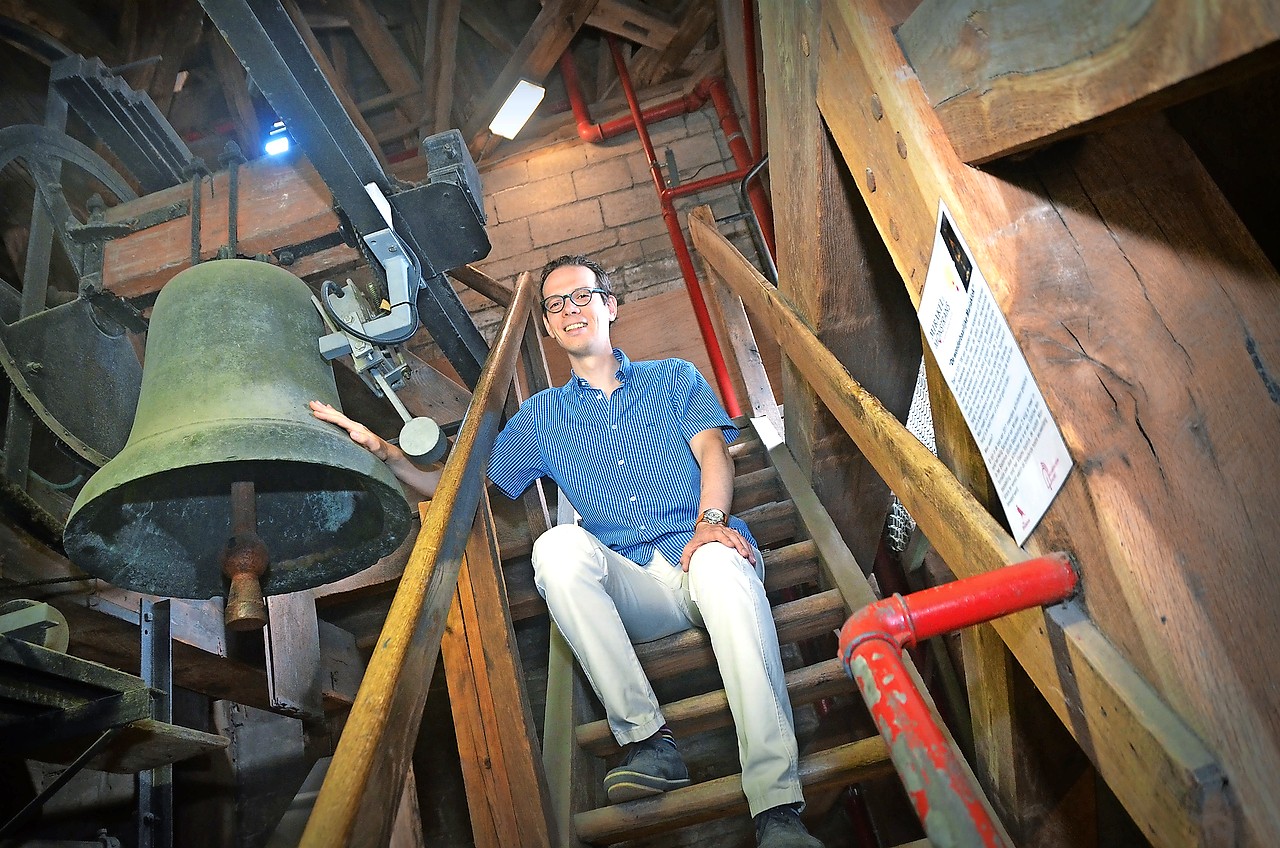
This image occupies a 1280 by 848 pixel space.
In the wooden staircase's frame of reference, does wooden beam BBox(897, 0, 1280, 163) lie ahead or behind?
ahead

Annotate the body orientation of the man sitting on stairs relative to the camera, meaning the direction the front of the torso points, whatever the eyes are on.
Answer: toward the camera

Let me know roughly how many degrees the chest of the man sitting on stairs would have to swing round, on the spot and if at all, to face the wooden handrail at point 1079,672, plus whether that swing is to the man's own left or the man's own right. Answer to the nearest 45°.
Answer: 0° — they already face it

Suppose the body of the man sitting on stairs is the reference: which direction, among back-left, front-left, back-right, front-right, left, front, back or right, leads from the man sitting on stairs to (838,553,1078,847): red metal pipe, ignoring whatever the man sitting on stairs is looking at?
front

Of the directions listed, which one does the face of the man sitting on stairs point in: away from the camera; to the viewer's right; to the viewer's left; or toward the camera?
toward the camera

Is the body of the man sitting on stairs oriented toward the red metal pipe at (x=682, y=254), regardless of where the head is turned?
no

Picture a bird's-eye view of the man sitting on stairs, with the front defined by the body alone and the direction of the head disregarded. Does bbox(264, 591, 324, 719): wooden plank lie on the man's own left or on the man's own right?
on the man's own right

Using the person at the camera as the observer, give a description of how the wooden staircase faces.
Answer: facing the viewer
